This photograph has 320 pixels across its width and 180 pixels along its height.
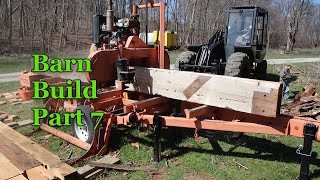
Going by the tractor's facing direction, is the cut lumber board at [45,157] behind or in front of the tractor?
in front

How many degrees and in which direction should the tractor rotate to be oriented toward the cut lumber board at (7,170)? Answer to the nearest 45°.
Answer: approximately 45° to its left

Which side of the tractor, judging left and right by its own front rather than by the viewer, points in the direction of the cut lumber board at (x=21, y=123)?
front

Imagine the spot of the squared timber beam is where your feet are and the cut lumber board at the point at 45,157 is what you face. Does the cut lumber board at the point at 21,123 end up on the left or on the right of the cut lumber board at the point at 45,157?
right

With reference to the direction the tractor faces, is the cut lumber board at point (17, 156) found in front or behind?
in front

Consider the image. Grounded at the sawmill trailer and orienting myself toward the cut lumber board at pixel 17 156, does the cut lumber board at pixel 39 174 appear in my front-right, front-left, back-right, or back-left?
front-left

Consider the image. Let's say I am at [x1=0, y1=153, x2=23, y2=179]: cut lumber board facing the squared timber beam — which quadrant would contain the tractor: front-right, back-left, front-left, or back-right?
front-left

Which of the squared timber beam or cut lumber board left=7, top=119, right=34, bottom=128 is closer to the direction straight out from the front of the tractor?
the cut lumber board
